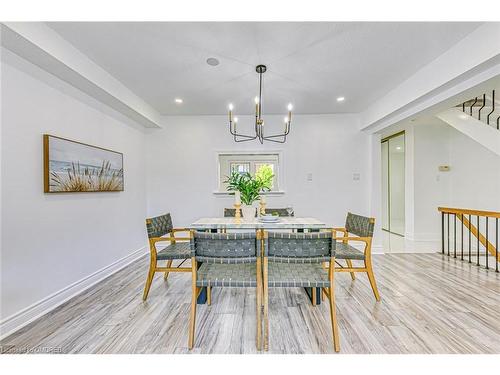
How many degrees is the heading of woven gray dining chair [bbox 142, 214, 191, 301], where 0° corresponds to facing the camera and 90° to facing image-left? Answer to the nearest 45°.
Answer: approximately 270°

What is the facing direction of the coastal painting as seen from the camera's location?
facing the viewer and to the right of the viewer

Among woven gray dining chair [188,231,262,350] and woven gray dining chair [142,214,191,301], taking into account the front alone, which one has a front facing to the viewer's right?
woven gray dining chair [142,214,191,301]

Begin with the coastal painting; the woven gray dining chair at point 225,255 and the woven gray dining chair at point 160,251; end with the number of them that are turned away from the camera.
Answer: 1

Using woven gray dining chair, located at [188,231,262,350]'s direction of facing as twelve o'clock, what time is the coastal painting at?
The coastal painting is roughly at 10 o'clock from the woven gray dining chair.

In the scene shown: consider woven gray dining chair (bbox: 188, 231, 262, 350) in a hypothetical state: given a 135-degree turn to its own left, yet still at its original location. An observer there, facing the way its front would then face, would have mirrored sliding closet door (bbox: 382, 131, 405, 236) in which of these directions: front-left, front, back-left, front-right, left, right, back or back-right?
back

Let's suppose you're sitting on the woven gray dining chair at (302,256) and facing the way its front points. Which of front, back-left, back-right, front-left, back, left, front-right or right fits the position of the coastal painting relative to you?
left

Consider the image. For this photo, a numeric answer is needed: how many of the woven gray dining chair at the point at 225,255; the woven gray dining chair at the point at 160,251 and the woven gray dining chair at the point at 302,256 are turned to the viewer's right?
1

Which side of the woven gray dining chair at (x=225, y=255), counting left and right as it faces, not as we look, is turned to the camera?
back

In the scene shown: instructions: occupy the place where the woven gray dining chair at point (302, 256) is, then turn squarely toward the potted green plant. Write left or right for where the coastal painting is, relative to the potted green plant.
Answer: left

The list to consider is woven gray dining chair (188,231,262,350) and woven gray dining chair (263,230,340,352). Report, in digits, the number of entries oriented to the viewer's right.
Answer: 0

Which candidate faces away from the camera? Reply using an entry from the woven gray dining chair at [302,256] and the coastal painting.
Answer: the woven gray dining chair

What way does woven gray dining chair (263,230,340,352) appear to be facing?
away from the camera

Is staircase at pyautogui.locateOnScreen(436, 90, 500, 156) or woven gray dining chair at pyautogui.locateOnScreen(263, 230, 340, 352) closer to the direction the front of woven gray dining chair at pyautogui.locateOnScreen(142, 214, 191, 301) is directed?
the staircase

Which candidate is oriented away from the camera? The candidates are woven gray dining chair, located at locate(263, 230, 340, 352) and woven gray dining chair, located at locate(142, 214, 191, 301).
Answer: woven gray dining chair, located at locate(263, 230, 340, 352)

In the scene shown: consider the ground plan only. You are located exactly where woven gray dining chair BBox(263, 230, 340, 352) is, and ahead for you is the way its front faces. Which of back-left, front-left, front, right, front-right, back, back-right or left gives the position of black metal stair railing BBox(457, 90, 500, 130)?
front-right

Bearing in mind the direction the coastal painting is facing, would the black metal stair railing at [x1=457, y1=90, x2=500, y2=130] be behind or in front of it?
in front
